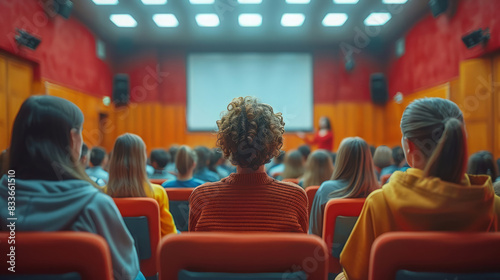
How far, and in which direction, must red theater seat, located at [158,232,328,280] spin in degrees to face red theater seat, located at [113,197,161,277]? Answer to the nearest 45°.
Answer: approximately 45° to its left

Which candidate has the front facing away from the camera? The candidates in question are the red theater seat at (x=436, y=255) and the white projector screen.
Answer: the red theater seat

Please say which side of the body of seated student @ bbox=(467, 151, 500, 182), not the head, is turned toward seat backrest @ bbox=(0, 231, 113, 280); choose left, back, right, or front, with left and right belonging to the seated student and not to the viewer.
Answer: back

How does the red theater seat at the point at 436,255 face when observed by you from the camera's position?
facing away from the viewer

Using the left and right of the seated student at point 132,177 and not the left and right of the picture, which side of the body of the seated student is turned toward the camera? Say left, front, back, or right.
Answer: back

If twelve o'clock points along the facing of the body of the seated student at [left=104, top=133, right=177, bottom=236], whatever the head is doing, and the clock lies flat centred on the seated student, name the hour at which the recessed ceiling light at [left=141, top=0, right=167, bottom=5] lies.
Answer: The recessed ceiling light is roughly at 12 o'clock from the seated student.

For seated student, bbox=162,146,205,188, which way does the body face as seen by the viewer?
away from the camera

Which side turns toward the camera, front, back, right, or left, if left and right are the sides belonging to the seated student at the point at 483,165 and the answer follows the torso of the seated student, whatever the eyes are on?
back

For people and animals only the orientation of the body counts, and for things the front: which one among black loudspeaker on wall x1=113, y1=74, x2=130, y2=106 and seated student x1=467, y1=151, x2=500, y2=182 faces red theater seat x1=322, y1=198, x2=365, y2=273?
the black loudspeaker on wall

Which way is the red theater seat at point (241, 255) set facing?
away from the camera

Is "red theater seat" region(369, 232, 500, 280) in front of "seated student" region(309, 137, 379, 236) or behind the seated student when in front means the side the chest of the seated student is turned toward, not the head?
behind

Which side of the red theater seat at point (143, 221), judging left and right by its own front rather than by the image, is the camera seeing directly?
back

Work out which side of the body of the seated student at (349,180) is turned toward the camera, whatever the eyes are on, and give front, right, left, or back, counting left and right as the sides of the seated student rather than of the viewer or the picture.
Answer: back

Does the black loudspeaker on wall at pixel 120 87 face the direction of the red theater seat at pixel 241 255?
yes

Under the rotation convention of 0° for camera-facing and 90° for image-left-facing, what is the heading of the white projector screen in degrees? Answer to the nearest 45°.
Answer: approximately 0°
